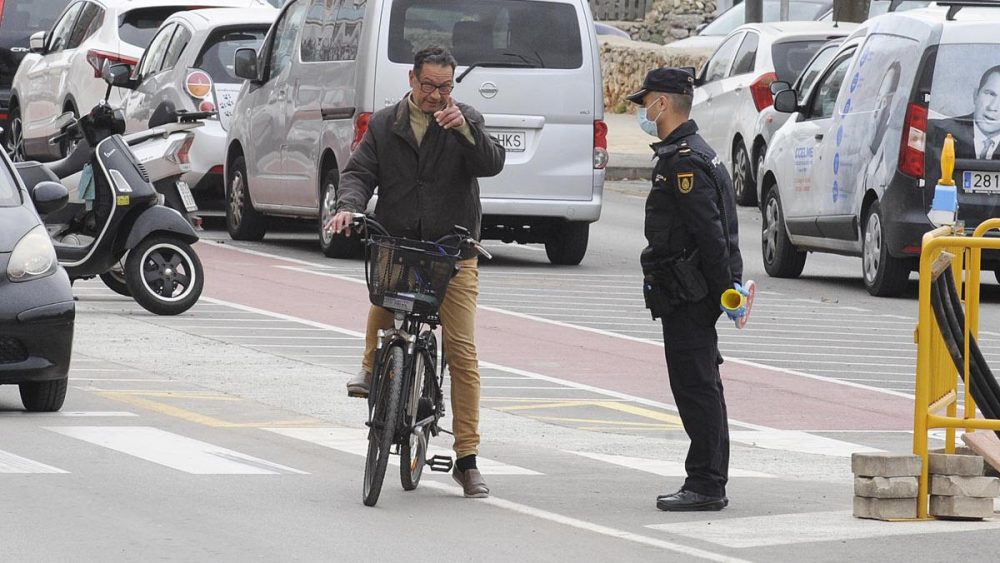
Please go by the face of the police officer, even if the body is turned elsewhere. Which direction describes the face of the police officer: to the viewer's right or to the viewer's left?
to the viewer's left

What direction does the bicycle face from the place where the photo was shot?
facing the viewer

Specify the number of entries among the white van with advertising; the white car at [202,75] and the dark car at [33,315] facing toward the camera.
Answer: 1

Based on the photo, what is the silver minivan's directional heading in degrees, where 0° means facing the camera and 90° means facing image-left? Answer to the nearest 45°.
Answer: approximately 135°

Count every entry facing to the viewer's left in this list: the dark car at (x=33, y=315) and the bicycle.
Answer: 0

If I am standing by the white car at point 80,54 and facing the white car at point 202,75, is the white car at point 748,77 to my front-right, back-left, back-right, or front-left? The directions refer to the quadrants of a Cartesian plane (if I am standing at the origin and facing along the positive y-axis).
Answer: front-left

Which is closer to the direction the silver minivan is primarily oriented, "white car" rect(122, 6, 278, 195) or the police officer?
the white car

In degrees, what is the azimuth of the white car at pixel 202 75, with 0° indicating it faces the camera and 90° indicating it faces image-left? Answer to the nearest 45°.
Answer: approximately 135°

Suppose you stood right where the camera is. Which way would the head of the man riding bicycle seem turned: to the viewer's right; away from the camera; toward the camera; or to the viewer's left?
toward the camera

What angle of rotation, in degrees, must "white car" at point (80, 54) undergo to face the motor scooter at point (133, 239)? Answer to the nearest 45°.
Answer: approximately 135° to its left

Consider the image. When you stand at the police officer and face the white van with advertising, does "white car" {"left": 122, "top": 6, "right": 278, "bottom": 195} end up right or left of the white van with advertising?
left

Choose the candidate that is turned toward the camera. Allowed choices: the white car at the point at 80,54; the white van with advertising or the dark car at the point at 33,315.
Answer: the dark car

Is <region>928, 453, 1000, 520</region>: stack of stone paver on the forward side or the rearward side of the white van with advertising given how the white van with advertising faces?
on the rearward side

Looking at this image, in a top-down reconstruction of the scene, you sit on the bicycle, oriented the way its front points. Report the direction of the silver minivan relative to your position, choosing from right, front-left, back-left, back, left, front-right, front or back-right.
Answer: back

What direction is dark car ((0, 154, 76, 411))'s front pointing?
toward the camera

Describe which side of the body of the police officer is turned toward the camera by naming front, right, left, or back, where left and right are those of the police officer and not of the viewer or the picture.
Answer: left

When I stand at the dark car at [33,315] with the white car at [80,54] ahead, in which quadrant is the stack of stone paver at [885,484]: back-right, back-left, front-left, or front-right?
back-right
